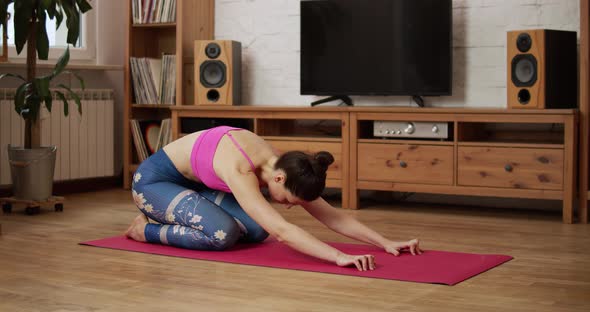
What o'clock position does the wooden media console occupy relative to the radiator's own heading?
The wooden media console is roughly at 10 o'clock from the radiator.

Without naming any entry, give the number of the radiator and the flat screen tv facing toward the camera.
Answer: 2

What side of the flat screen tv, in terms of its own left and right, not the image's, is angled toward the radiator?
right

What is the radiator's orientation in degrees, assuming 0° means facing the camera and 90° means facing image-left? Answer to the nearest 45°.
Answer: approximately 0°

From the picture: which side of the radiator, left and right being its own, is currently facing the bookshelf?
left

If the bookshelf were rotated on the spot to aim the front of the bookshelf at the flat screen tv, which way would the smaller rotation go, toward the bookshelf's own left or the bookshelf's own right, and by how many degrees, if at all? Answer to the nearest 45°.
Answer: approximately 90° to the bookshelf's own left

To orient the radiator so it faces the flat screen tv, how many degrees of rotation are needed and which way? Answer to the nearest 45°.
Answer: approximately 45° to its left

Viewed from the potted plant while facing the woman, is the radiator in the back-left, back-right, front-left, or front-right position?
back-left

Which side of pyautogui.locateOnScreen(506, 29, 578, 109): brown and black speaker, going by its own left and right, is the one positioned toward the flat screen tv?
right

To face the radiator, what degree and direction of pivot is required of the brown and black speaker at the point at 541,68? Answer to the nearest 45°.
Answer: approximately 45° to its right
